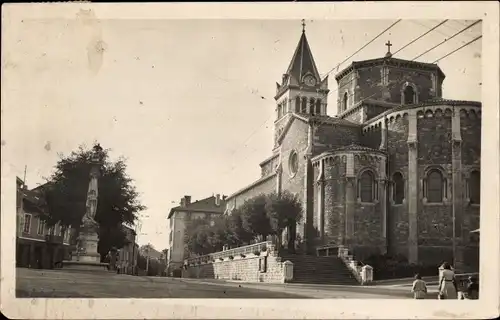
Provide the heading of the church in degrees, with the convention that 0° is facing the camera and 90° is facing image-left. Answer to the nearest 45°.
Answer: approximately 135°

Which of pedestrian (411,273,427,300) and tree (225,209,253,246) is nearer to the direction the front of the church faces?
the tree

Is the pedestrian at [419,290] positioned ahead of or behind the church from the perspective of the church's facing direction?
behind

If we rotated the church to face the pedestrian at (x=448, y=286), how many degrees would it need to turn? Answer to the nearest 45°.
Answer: approximately 135° to its left

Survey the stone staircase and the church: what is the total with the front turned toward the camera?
1

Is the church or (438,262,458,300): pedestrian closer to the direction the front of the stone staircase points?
the pedestrian

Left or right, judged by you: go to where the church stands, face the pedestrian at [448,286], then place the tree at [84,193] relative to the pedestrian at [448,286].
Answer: right

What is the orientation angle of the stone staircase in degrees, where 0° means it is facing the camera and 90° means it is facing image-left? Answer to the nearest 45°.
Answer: approximately 0°

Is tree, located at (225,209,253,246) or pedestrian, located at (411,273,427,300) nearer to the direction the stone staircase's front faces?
the pedestrian

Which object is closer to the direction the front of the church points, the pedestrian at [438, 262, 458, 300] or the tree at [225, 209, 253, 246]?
the tree

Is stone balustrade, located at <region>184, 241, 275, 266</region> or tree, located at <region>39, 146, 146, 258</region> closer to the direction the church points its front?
the tree
